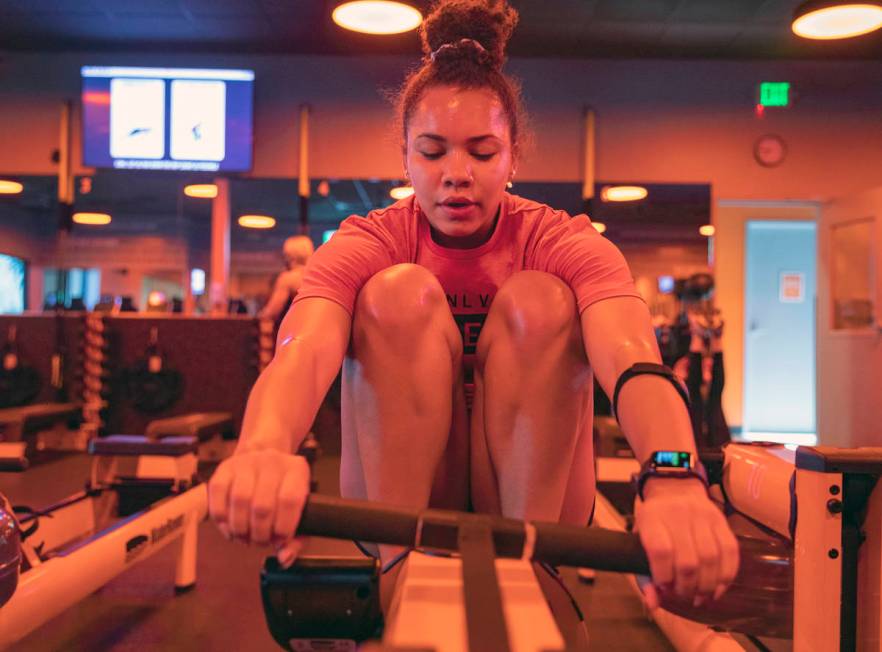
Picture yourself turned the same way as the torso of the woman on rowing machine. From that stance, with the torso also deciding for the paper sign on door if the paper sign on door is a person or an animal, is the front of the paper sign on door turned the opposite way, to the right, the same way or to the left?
the same way

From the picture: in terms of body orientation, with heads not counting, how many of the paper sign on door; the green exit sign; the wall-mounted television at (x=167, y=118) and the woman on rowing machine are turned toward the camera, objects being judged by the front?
4

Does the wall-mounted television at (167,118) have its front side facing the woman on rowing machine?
yes

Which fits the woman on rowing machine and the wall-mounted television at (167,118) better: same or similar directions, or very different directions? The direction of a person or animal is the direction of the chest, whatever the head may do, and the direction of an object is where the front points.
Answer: same or similar directions

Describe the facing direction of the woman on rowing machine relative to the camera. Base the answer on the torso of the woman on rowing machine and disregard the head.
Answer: toward the camera

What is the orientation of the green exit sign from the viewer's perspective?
toward the camera

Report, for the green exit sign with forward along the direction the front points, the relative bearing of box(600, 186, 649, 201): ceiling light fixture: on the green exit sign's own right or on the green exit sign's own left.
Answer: on the green exit sign's own right

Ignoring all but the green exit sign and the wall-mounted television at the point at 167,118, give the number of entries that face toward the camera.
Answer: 2

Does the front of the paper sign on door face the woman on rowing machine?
yes

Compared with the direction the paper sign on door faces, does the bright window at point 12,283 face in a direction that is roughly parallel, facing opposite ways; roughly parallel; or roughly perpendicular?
roughly perpendicular
